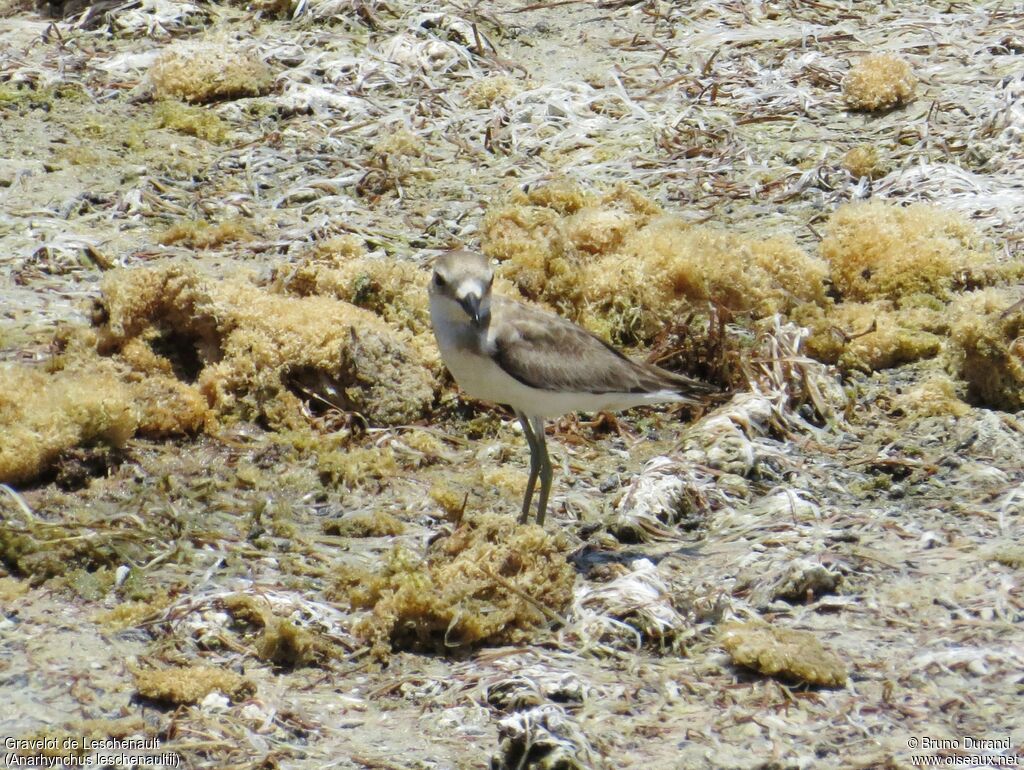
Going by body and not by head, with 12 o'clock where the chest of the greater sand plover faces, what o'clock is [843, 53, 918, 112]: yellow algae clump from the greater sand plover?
The yellow algae clump is roughly at 4 o'clock from the greater sand plover.

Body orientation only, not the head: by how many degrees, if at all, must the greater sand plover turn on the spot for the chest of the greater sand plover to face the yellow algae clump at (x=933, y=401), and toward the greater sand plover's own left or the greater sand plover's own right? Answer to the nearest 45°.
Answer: approximately 135° to the greater sand plover's own right

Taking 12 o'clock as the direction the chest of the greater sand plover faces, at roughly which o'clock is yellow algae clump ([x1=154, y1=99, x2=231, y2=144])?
The yellow algae clump is roughly at 2 o'clock from the greater sand plover.

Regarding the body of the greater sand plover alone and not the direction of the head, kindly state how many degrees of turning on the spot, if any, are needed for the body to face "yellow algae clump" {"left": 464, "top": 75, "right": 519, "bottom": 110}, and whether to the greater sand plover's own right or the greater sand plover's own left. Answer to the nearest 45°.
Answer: approximately 90° to the greater sand plover's own right

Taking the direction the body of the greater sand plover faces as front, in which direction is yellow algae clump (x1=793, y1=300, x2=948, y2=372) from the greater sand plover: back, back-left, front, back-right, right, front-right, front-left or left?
back-right

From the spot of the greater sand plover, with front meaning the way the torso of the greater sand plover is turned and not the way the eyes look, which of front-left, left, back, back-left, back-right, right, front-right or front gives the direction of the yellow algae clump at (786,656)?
back-left

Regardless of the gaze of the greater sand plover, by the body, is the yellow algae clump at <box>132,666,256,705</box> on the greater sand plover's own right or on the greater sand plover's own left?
on the greater sand plover's own left

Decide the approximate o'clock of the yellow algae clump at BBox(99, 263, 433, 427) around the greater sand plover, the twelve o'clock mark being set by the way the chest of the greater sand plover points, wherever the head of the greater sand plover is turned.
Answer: The yellow algae clump is roughly at 1 o'clock from the greater sand plover.

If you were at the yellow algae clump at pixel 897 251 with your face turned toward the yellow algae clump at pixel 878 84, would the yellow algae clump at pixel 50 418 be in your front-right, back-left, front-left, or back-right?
back-left

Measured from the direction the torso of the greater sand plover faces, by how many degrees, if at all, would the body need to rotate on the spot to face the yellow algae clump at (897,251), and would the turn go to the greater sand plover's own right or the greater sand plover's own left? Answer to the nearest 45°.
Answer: approximately 135° to the greater sand plover's own right

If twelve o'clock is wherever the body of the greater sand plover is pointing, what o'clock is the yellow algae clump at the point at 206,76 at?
The yellow algae clump is roughly at 2 o'clock from the greater sand plover.

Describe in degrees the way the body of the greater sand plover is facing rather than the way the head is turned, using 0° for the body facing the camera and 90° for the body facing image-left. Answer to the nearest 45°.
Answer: approximately 90°

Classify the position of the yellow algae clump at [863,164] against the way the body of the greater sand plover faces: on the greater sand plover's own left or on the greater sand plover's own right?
on the greater sand plover's own right

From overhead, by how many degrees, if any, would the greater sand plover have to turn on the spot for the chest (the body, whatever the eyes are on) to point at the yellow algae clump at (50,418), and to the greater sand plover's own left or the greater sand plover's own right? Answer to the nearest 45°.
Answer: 0° — it already faces it

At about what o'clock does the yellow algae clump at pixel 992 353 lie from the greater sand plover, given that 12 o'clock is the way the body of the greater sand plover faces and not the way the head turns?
The yellow algae clump is roughly at 5 o'clock from the greater sand plover.
